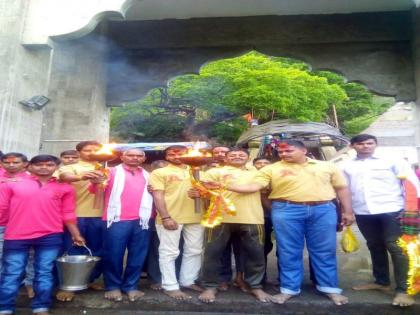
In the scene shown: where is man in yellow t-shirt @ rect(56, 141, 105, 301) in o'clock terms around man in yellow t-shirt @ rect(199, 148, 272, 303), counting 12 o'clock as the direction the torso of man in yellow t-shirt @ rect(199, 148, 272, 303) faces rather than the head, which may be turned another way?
man in yellow t-shirt @ rect(56, 141, 105, 301) is roughly at 3 o'clock from man in yellow t-shirt @ rect(199, 148, 272, 303).

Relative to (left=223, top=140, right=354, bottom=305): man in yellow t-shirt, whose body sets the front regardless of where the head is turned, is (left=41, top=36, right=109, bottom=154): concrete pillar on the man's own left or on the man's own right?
on the man's own right

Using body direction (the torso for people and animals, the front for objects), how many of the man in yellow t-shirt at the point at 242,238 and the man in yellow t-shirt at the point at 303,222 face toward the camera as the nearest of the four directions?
2

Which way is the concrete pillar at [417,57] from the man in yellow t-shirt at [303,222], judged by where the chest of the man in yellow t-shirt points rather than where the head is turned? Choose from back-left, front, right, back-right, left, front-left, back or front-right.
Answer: back-left

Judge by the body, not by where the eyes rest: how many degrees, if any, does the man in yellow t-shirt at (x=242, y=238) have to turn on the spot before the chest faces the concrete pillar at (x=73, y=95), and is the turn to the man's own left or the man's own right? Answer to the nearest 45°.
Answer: approximately 135° to the man's own right

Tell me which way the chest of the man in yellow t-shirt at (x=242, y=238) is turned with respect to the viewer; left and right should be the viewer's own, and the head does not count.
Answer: facing the viewer

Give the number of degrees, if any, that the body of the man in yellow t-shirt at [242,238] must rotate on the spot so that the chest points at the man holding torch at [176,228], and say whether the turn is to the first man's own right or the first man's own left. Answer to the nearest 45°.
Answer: approximately 90° to the first man's own right

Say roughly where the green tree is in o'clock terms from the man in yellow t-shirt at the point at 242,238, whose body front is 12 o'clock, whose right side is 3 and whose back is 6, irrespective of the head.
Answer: The green tree is roughly at 6 o'clock from the man in yellow t-shirt.

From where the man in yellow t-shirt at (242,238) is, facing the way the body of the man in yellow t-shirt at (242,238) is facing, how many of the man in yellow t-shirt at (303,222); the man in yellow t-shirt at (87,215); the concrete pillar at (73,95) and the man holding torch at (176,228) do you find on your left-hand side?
1

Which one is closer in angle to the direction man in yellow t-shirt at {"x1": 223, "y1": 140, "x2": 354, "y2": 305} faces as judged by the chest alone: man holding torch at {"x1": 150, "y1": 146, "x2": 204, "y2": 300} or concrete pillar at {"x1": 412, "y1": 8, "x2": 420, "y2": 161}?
the man holding torch

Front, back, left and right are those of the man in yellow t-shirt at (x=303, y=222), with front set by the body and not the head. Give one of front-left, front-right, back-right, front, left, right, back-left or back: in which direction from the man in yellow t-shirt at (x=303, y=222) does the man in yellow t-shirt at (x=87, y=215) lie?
right

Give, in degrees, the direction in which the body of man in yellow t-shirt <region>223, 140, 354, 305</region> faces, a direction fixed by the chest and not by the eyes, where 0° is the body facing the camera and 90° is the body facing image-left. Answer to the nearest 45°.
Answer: approximately 0°
